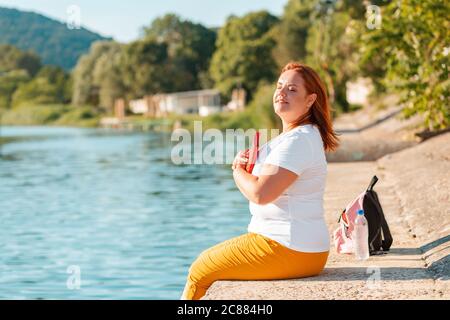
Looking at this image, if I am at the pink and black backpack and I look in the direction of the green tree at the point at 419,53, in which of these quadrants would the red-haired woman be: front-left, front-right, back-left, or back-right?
back-left

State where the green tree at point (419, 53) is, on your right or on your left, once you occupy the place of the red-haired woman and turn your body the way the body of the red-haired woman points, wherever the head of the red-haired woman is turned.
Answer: on your right

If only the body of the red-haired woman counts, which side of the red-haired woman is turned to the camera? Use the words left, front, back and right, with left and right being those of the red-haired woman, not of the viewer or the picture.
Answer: left

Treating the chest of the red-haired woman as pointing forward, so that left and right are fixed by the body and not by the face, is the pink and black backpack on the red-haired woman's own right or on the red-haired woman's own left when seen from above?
on the red-haired woman's own right

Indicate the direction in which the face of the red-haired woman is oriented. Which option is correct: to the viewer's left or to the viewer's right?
to the viewer's left
